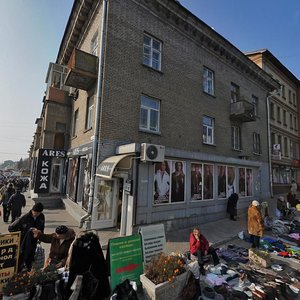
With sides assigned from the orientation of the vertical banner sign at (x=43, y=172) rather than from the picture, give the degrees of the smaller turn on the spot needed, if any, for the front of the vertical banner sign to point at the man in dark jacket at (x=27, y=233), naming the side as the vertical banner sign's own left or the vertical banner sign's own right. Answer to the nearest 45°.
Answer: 0° — it already faces them

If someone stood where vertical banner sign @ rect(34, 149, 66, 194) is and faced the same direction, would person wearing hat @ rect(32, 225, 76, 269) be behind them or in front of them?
in front

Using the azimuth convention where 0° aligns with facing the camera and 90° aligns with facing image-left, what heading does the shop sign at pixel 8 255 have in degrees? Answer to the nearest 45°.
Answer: approximately 0°

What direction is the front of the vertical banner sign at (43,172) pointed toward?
toward the camera

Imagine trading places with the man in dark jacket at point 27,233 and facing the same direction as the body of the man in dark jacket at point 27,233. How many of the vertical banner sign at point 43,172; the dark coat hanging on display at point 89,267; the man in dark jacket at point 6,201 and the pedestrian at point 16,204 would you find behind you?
3

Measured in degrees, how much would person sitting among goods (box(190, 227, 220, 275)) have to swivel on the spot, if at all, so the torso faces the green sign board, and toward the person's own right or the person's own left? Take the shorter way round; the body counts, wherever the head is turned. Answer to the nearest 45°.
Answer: approximately 90° to the person's own right

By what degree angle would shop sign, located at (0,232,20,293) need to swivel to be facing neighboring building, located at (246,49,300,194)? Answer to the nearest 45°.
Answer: approximately 90° to its left
